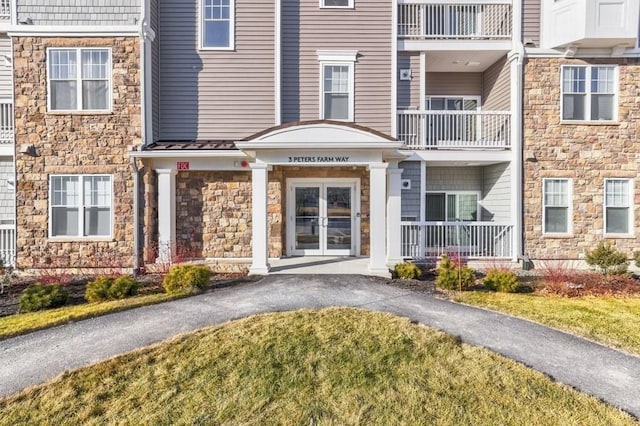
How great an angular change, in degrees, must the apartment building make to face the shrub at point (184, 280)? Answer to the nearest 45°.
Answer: approximately 45° to its right

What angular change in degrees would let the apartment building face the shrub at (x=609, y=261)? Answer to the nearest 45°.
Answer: approximately 90° to its left

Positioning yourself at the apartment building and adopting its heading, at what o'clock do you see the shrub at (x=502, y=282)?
The shrub is roughly at 10 o'clock from the apartment building.

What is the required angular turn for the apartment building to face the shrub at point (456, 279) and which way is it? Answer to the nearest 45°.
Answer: approximately 45° to its left
